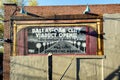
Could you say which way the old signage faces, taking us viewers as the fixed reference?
facing the viewer

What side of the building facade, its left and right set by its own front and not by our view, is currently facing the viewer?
front
